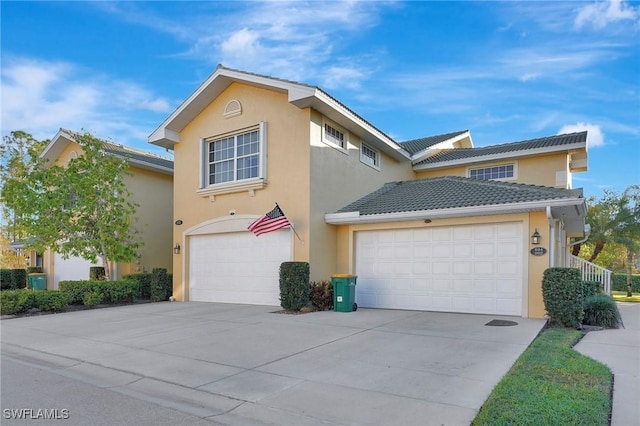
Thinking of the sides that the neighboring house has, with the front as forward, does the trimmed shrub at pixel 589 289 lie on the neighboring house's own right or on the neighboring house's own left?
on the neighboring house's own left

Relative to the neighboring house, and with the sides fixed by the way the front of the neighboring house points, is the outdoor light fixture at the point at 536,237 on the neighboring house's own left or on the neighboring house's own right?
on the neighboring house's own left

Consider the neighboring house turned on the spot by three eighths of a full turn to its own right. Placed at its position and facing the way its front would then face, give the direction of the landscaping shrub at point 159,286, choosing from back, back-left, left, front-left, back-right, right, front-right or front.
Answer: back

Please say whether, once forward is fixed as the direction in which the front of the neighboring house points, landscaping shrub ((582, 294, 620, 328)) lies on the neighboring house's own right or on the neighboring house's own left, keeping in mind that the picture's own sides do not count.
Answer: on the neighboring house's own left

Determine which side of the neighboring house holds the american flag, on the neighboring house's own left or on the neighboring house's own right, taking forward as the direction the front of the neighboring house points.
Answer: on the neighboring house's own left

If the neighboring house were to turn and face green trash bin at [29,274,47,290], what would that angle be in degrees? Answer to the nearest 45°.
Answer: approximately 90° to its right

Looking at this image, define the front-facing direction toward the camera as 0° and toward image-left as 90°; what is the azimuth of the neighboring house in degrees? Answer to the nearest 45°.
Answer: approximately 45°

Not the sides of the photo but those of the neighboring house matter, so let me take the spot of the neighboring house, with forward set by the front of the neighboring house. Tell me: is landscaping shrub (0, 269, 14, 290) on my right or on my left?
on my right

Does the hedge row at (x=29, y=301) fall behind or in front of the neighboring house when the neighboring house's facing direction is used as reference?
in front
